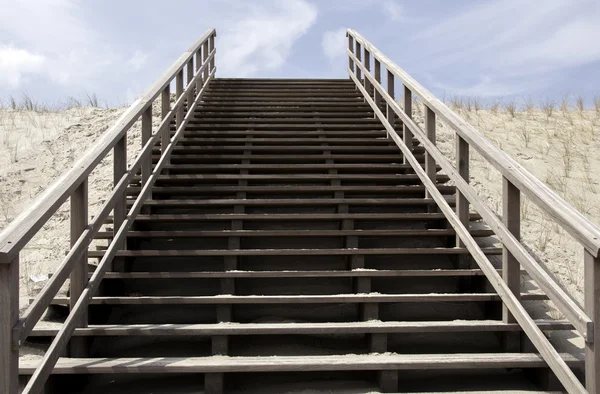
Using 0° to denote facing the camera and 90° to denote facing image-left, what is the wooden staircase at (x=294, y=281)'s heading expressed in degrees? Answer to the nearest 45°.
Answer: approximately 0°
